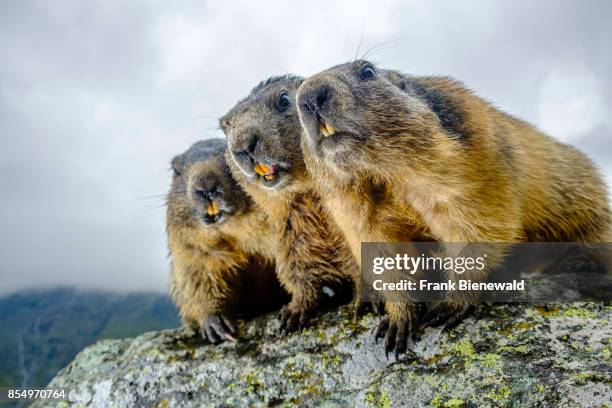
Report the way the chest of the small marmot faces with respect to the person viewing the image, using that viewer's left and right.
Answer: facing the viewer

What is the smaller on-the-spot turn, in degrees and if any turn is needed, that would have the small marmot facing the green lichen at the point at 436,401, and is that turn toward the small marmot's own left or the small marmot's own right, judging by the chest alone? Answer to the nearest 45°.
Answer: approximately 45° to the small marmot's own left

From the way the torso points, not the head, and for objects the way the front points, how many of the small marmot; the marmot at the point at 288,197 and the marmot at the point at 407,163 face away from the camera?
0

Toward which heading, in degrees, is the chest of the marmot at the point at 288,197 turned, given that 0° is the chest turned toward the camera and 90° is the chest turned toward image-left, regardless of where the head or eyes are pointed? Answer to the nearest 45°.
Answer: approximately 45°

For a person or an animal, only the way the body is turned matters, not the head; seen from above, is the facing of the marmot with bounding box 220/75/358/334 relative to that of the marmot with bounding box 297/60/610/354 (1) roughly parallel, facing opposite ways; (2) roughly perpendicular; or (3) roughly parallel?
roughly parallel

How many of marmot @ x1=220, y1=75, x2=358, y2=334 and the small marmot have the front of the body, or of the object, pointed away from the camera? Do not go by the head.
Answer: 0
